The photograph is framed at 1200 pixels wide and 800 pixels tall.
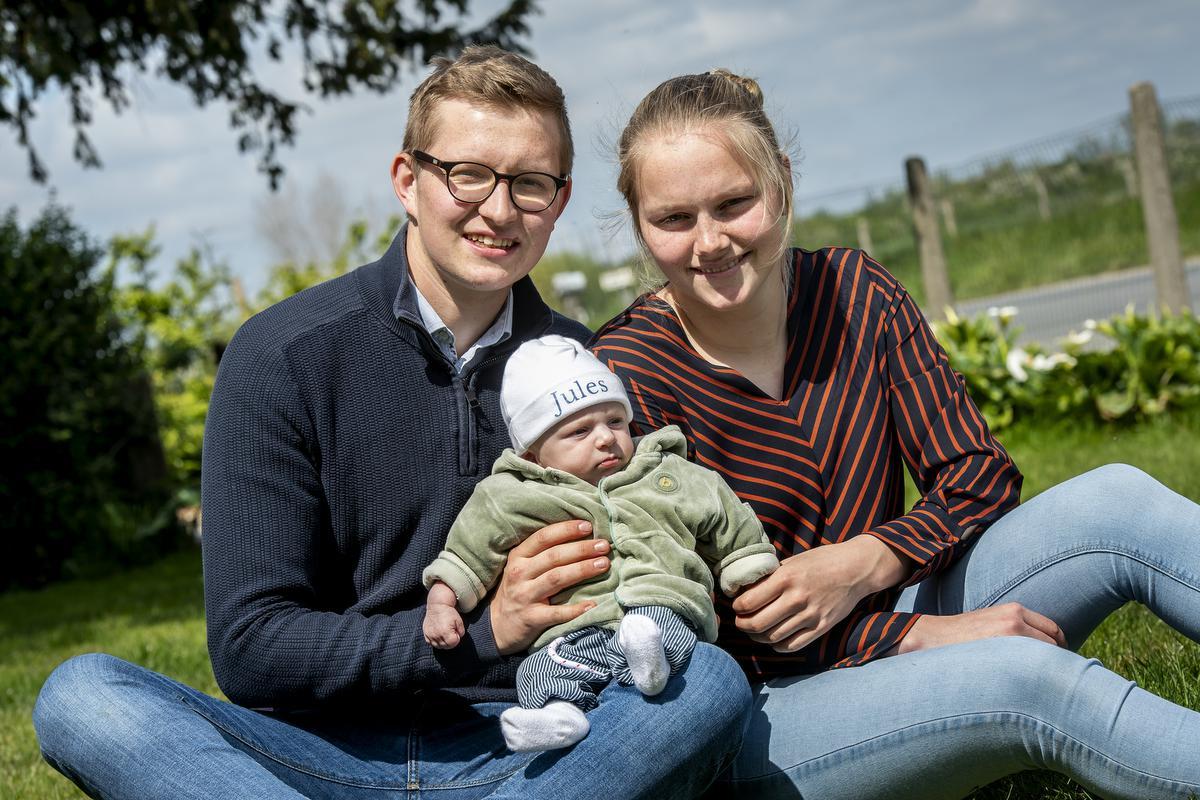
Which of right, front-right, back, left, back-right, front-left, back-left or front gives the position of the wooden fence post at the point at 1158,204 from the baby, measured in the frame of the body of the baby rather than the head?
back-left

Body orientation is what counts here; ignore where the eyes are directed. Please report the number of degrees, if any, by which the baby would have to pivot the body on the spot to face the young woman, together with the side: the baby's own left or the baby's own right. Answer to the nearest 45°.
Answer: approximately 90° to the baby's own left

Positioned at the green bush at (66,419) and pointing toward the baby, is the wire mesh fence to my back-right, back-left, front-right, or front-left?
front-left

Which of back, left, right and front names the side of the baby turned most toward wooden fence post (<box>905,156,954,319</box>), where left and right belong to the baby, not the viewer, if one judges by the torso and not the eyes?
back

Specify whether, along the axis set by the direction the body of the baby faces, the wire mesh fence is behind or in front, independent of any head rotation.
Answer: behind

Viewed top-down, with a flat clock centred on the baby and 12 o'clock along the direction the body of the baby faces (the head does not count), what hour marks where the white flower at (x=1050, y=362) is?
The white flower is roughly at 7 o'clock from the baby.

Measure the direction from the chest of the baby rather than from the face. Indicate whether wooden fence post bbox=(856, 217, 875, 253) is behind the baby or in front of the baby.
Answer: behind

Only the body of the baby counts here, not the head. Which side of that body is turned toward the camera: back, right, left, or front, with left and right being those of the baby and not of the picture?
front

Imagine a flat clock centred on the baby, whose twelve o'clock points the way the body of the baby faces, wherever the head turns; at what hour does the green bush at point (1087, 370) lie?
The green bush is roughly at 7 o'clock from the baby.
